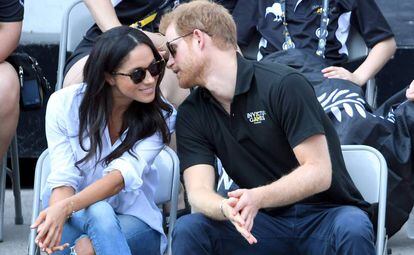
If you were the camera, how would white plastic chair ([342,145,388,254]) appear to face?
facing the viewer

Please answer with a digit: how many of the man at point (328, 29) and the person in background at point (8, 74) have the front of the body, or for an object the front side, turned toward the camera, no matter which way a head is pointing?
2

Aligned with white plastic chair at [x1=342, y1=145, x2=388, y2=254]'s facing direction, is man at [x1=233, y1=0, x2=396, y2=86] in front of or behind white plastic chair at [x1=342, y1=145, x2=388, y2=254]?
behind

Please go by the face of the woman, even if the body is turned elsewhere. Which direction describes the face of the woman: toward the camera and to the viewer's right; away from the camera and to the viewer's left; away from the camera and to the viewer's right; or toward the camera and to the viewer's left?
toward the camera and to the viewer's right

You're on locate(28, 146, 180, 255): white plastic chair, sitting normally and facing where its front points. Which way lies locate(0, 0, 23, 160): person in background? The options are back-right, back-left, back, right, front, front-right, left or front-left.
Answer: back-right

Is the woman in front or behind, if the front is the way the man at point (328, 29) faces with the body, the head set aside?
in front

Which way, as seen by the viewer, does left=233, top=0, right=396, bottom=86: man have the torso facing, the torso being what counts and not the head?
toward the camera

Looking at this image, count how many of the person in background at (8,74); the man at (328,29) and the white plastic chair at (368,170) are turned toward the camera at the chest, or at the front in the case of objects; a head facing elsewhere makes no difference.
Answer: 3

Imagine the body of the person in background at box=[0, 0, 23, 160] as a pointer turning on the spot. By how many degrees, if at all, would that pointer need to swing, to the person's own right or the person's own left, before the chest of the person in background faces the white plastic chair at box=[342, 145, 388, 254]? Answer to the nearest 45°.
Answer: approximately 45° to the person's own left

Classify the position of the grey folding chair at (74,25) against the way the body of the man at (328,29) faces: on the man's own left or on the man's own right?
on the man's own right

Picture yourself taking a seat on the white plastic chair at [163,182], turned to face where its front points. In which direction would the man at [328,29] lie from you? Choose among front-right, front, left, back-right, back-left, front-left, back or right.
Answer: back-left

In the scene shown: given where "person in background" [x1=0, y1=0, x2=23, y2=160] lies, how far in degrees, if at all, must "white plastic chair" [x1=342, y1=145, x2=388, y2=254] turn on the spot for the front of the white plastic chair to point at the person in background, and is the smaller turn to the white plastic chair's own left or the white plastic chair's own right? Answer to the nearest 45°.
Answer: approximately 90° to the white plastic chair's own right

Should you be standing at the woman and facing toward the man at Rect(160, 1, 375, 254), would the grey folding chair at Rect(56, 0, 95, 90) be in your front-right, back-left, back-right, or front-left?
back-left
